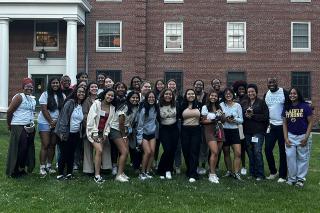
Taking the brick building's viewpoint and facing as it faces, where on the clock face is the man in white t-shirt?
The man in white t-shirt is roughly at 12 o'clock from the brick building.

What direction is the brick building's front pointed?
toward the camera
